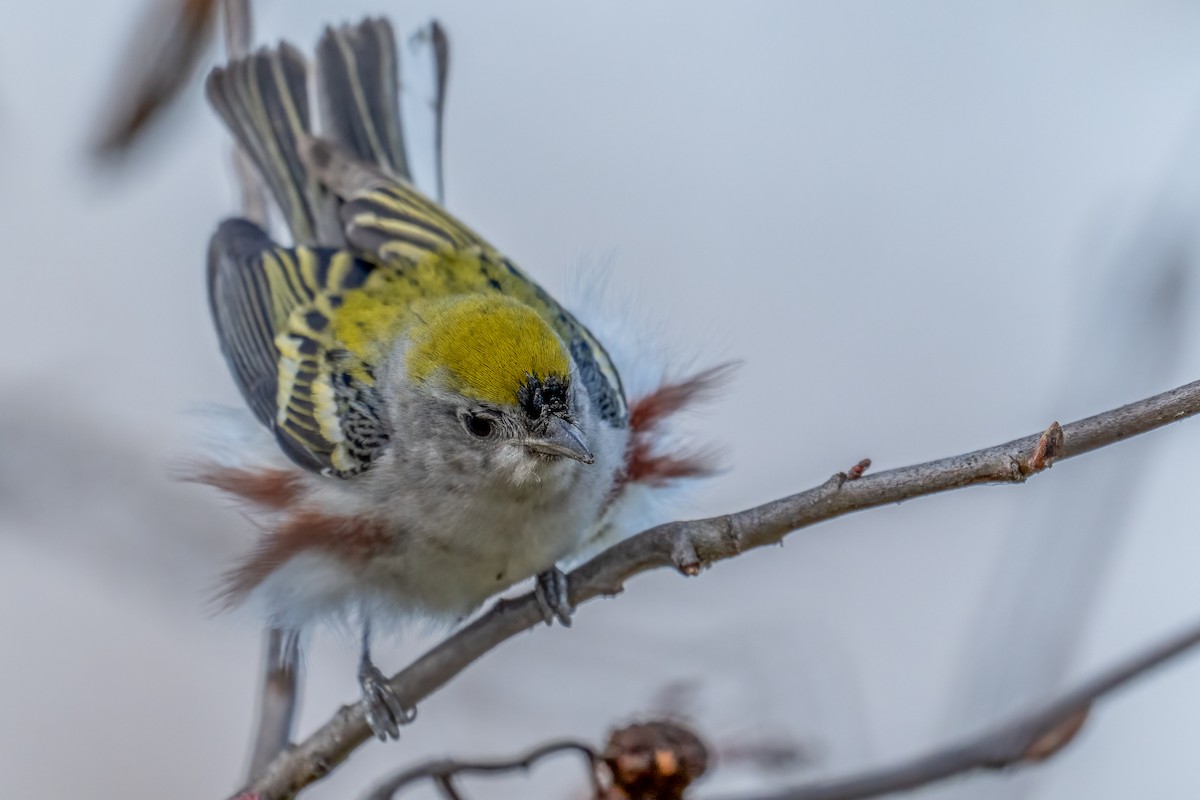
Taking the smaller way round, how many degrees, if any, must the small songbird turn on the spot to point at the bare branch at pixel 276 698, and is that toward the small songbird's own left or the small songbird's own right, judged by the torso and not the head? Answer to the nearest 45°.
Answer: approximately 90° to the small songbird's own right

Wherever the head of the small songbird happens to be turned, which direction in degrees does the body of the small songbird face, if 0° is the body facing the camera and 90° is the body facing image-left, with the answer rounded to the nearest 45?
approximately 315°
